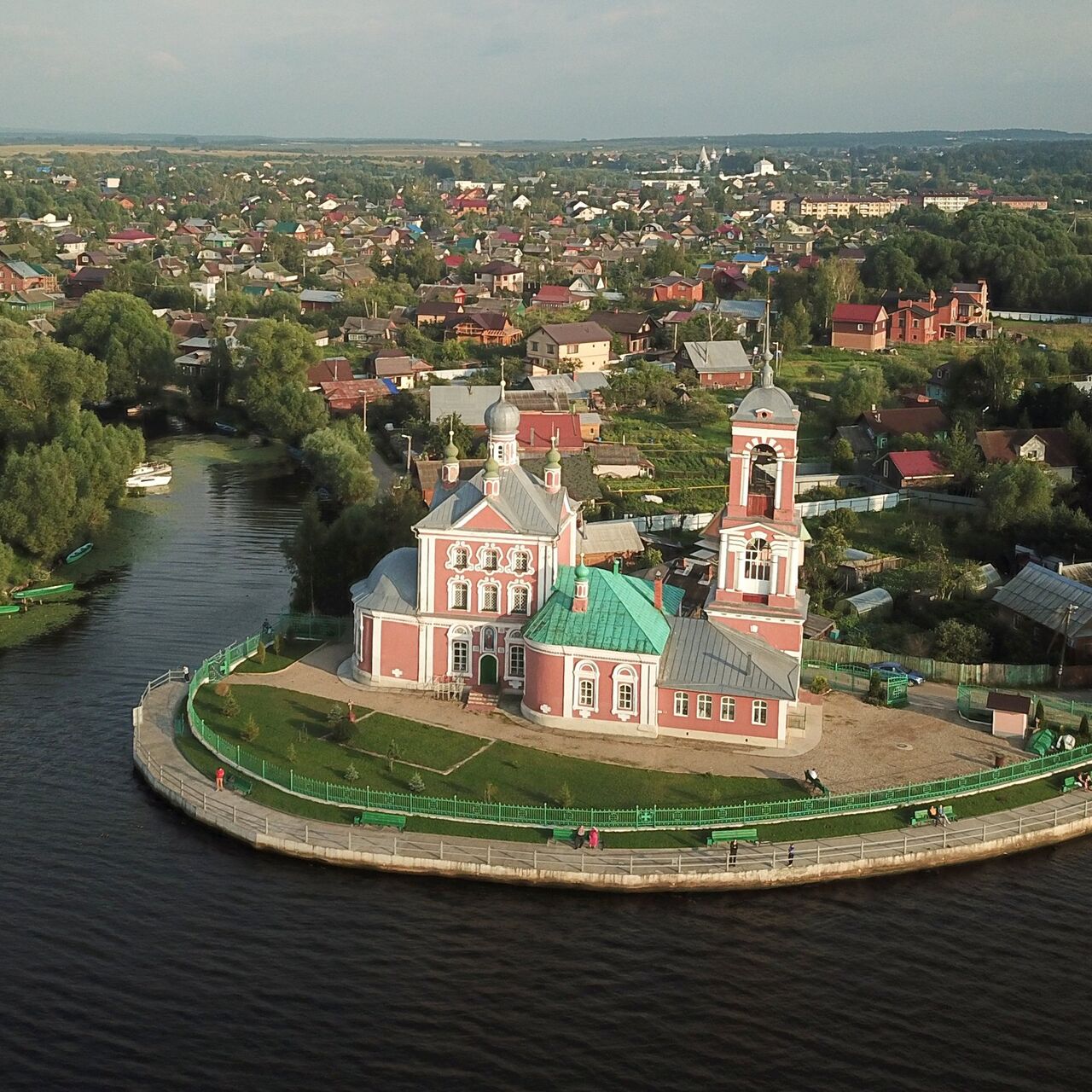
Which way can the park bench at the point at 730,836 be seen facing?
toward the camera

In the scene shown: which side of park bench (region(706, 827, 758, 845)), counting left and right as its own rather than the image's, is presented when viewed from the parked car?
back

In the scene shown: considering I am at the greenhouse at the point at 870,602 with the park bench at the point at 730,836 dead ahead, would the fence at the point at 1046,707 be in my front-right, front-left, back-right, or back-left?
front-left

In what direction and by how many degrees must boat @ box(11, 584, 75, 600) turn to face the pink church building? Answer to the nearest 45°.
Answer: approximately 45° to its right

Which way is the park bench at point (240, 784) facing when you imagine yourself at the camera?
facing the viewer and to the left of the viewer

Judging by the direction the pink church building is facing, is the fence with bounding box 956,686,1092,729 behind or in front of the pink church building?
in front

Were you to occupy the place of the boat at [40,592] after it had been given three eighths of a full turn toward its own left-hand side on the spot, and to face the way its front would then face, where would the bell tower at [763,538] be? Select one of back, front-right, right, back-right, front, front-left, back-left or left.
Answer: back

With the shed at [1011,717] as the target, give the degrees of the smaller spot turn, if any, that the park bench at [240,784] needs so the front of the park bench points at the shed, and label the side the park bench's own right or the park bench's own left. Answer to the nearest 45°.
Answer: approximately 135° to the park bench's own left

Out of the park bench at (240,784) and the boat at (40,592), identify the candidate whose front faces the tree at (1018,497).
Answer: the boat

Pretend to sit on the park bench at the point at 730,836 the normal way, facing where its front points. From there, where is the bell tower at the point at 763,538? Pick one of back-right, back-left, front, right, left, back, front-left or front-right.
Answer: back

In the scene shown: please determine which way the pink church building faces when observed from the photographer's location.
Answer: facing to the right of the viewer
